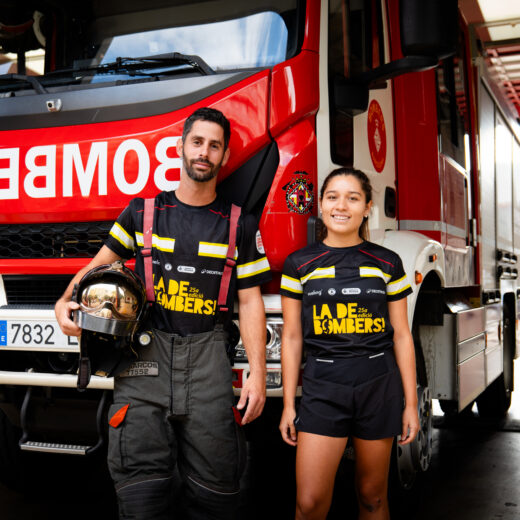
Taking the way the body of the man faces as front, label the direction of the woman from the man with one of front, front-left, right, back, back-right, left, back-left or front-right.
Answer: left

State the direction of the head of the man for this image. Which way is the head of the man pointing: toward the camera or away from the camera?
toward the camera

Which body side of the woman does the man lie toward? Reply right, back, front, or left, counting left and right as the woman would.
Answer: right

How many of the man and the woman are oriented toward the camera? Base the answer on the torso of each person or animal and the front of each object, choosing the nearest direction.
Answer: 2

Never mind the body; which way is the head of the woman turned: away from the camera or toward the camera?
toward the camera

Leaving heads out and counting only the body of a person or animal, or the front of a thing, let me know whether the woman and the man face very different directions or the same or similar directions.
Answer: same or similar directions

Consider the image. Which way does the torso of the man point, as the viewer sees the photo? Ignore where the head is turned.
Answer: toward the camera
